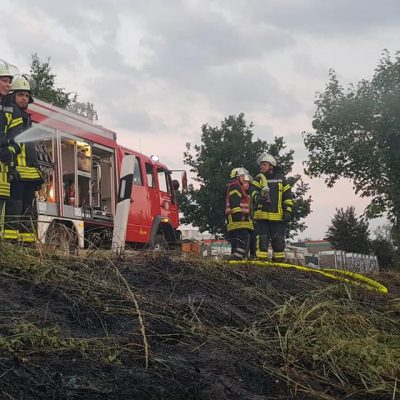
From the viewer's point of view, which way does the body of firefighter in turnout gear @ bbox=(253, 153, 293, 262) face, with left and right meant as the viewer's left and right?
facing the viewer and to the left of the viewer

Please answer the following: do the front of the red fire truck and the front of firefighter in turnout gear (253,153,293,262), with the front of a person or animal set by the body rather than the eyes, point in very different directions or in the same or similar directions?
very different directions

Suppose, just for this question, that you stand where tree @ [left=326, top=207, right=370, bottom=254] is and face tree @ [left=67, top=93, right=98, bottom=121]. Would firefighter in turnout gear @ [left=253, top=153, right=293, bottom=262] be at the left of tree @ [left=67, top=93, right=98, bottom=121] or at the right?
left

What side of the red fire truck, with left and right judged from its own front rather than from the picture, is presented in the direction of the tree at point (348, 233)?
front

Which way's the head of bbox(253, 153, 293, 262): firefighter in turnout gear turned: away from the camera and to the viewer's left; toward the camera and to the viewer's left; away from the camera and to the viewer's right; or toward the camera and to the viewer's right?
toward the camera and to the viewer's left

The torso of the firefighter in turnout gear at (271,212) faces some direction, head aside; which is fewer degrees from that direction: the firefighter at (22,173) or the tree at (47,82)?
the firefighter

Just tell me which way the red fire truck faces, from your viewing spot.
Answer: facing away from the viewer and to the right of the viewer

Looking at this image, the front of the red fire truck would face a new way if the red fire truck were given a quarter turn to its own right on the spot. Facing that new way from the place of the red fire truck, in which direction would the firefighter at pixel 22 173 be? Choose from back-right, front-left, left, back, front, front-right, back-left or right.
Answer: front-right

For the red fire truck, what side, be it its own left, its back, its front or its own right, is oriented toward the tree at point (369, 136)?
front
